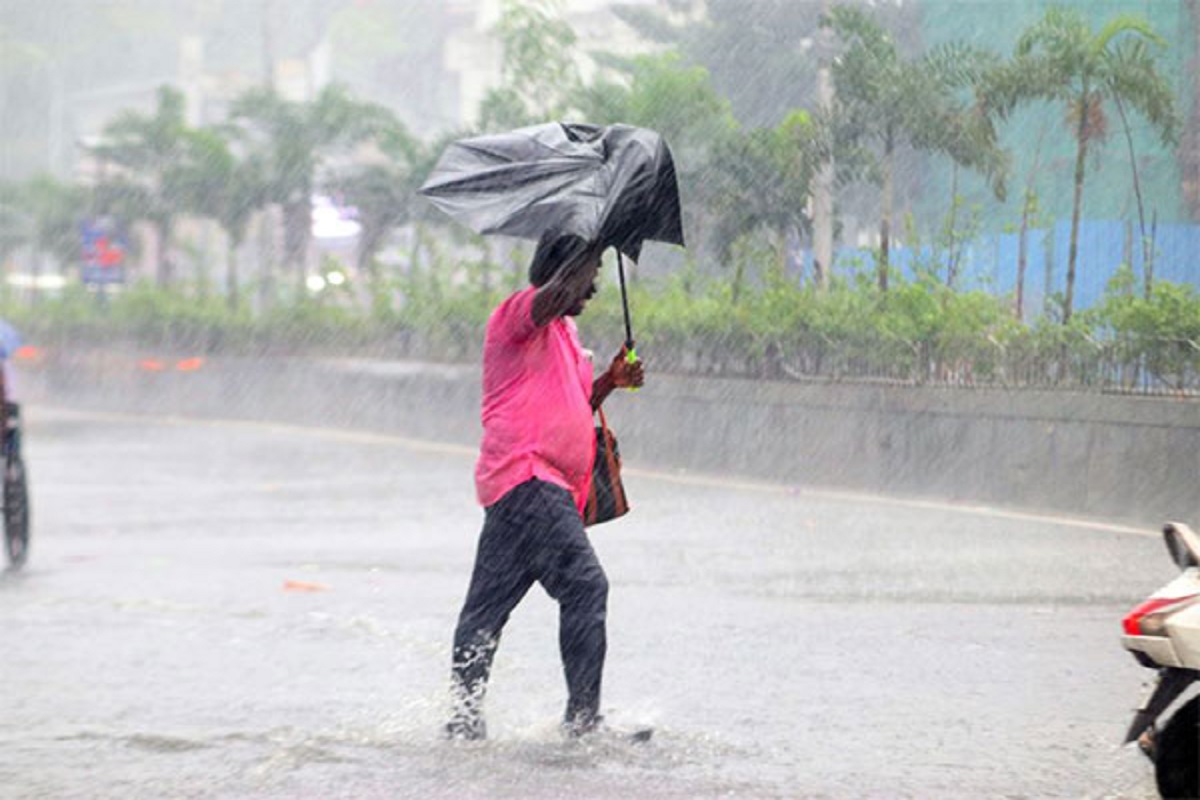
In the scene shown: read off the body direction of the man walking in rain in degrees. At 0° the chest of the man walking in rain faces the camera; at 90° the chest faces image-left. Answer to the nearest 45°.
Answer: approximately 270°

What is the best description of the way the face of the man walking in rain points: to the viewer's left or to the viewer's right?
to the viewer's right

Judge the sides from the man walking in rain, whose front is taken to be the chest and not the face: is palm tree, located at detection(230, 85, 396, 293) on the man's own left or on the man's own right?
on the man's own left

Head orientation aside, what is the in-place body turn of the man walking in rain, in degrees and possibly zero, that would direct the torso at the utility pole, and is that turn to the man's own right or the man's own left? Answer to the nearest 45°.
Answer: approximately 90° to the man's own left

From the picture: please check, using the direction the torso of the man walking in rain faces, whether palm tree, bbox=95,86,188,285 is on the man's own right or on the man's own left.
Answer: on the man's own left

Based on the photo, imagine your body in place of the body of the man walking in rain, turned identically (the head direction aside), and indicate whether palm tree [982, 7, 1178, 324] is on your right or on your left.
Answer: on your left
